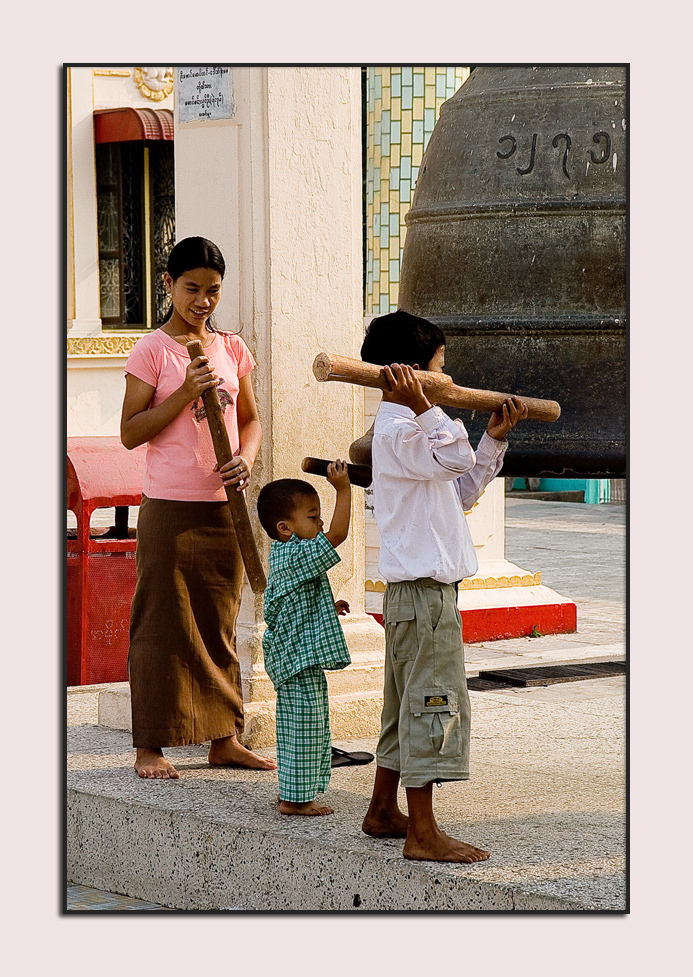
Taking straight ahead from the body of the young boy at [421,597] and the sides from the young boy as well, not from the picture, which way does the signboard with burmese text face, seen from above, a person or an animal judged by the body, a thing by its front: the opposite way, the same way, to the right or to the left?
to the right

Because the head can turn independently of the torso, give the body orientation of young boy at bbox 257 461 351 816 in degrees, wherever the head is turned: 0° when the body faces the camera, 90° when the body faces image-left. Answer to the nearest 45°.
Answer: approximately 270°

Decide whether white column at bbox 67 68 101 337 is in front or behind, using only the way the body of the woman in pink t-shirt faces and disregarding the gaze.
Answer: behind

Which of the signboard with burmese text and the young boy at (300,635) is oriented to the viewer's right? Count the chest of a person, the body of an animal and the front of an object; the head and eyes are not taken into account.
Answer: the young boy

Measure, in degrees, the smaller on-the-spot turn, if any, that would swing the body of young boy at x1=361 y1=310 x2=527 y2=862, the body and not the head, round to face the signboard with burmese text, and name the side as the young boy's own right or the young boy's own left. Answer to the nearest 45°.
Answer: approximately 135° to the young boy's own left

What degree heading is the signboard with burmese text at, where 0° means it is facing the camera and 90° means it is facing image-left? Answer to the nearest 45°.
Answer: approximately 0°

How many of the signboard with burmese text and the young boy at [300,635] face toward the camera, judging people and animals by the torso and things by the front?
1

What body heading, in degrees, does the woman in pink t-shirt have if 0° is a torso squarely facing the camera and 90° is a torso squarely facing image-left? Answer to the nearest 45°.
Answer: approximately 315°

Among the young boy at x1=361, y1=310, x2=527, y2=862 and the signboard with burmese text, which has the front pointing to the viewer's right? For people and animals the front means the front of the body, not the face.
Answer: the young boy

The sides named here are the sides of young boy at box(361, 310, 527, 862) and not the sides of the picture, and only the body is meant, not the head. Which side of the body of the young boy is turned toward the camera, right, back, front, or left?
right

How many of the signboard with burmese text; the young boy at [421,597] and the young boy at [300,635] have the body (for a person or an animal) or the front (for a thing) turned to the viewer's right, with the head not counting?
2
